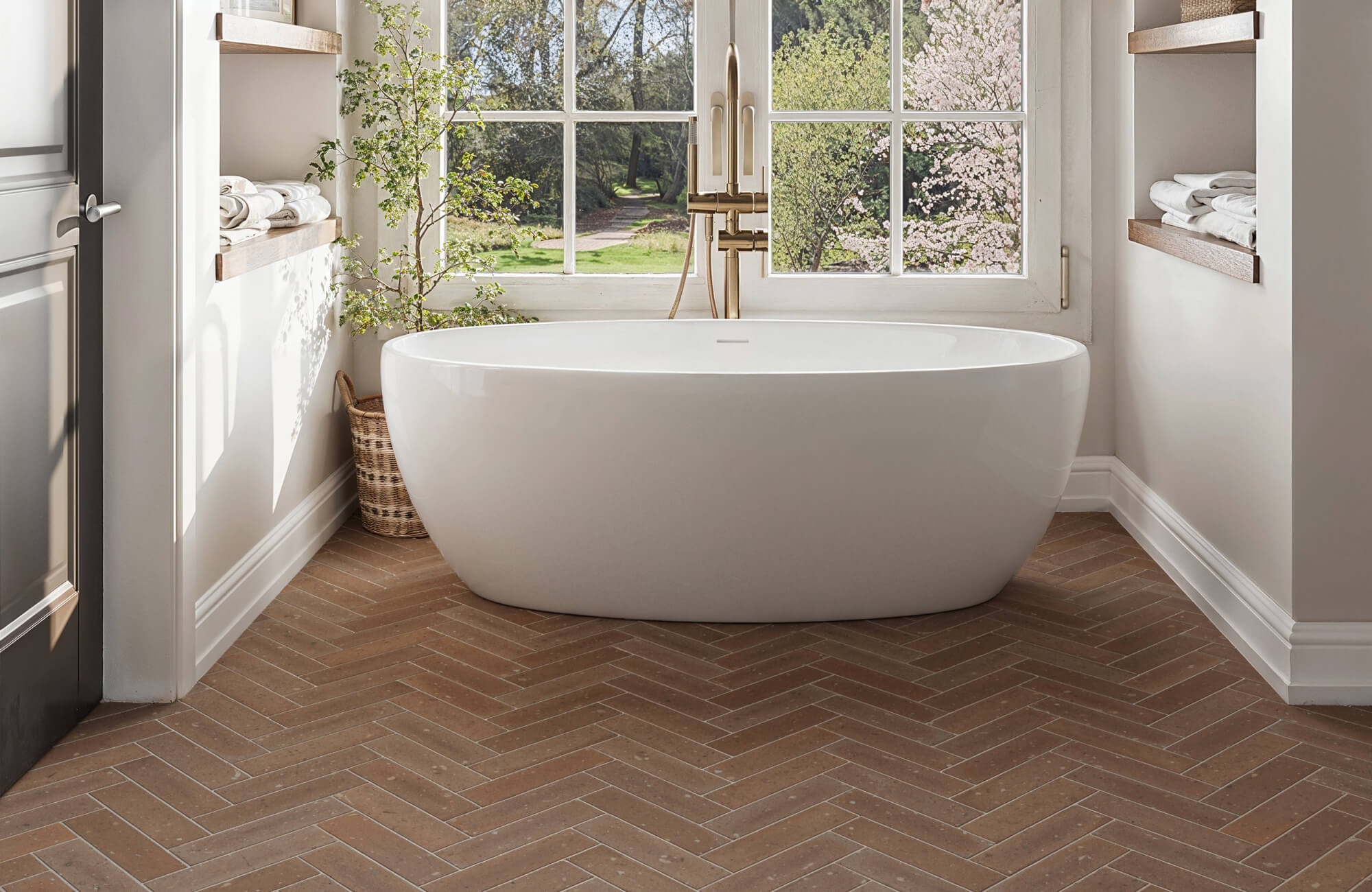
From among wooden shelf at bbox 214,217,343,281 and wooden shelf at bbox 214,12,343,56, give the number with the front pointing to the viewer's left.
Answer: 0

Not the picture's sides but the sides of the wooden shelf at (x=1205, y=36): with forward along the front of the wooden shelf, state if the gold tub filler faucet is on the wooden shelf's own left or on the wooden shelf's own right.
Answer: on the wooden shelf's own right

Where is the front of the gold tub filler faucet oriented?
toward the camera

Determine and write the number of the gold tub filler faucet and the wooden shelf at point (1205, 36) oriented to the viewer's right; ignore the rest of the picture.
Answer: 0

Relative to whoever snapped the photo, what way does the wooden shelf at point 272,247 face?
facing the viewer and to the right of the viewer

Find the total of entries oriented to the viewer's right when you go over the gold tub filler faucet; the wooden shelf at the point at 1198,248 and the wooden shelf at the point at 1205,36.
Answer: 0

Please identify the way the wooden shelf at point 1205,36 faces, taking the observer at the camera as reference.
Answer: facing the viewer and to the left of the viewer

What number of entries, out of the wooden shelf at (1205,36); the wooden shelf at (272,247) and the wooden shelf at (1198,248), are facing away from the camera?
0

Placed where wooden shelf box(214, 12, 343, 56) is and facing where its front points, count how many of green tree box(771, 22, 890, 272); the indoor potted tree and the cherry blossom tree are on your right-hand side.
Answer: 0

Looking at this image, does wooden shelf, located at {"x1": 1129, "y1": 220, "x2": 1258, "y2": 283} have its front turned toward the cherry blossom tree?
no

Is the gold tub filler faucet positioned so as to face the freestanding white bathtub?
yes

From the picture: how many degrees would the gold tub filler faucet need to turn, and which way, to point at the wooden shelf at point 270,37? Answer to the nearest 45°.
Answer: approximately 45° to its right

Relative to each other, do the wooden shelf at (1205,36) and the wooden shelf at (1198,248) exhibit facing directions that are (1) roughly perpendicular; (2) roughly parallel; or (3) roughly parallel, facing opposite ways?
roughly parallel
